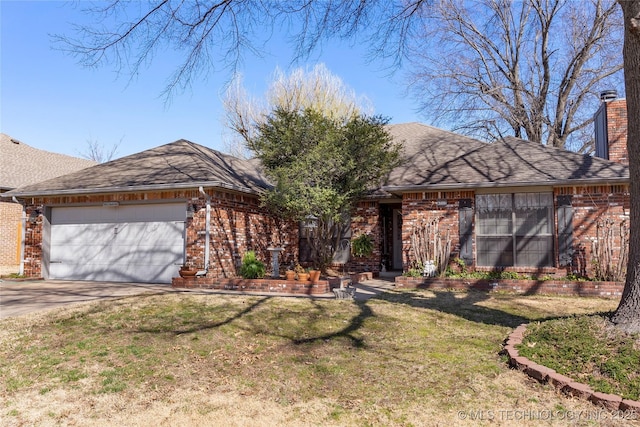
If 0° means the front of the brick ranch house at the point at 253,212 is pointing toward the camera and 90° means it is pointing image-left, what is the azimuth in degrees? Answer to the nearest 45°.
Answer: approximately 0°

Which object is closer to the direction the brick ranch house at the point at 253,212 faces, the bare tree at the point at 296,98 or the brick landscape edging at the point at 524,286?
the brick landscape edging

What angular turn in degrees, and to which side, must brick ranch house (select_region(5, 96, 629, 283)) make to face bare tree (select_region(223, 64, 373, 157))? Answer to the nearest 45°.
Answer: approximately 180°

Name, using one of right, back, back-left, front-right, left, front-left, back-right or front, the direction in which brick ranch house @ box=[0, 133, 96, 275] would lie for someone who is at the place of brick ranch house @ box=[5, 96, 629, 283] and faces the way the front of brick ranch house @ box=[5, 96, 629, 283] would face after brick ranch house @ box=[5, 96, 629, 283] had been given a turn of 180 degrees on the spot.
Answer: front-left

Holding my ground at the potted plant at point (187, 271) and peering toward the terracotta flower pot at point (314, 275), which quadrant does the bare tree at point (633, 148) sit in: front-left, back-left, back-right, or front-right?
front-right

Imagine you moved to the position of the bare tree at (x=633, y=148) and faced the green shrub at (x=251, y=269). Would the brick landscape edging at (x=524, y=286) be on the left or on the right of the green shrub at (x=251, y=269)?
right

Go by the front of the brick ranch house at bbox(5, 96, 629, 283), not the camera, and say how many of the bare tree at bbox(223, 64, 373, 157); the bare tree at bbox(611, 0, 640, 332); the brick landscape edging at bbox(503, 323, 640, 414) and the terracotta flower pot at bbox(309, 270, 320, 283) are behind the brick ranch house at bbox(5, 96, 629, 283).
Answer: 1

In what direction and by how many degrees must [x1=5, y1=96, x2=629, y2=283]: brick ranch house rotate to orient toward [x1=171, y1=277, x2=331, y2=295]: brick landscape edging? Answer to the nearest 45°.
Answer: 0° — it already faces it
